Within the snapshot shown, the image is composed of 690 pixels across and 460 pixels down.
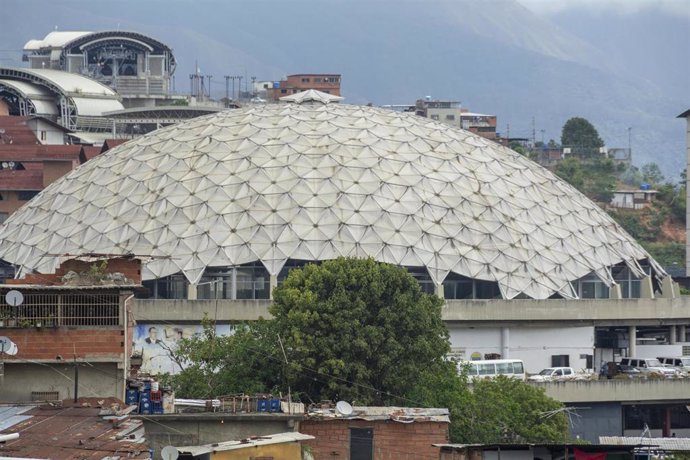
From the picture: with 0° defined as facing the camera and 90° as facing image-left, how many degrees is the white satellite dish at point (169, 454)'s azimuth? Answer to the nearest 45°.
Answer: approximately 0°
